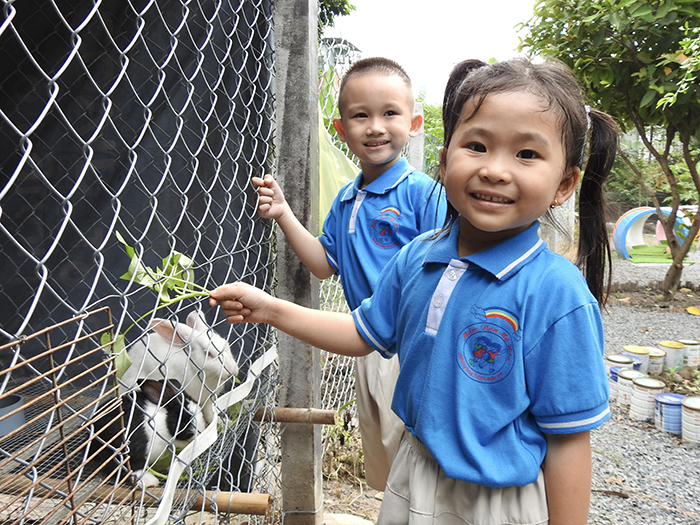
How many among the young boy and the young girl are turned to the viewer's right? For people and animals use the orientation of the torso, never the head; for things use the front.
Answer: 0

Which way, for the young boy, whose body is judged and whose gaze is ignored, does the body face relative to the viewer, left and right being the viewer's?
facing the viewer and to the left of the viewer

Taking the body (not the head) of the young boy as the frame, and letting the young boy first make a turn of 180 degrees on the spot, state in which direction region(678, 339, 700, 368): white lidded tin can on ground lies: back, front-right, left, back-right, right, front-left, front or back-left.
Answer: front

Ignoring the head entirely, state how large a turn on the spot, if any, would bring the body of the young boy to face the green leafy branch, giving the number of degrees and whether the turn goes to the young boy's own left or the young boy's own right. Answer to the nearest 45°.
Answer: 0° — they already face it

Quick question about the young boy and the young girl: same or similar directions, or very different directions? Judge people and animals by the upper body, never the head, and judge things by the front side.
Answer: same or similar directions

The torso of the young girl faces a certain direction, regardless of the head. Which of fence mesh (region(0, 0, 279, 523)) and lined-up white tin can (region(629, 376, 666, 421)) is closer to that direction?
the fence mesh

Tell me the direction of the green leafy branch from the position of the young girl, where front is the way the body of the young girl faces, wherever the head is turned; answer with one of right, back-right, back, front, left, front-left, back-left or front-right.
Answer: front-right

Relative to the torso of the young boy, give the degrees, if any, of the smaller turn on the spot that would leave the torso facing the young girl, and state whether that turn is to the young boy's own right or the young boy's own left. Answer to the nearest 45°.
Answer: approximately 45° to the young boy's own left

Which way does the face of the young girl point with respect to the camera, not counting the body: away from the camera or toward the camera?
toward the camera

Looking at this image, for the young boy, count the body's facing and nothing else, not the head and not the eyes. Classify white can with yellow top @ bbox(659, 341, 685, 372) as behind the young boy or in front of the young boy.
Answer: behind

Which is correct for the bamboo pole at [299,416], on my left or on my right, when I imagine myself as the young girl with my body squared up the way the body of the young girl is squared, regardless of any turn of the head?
on my right

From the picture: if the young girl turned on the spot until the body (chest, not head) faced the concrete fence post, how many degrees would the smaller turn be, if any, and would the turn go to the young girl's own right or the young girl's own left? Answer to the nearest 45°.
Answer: approximately 90° to the young girl's own right

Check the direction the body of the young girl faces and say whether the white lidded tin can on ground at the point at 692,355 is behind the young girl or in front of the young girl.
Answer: behind

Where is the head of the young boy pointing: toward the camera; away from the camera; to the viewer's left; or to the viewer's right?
toward the camera
